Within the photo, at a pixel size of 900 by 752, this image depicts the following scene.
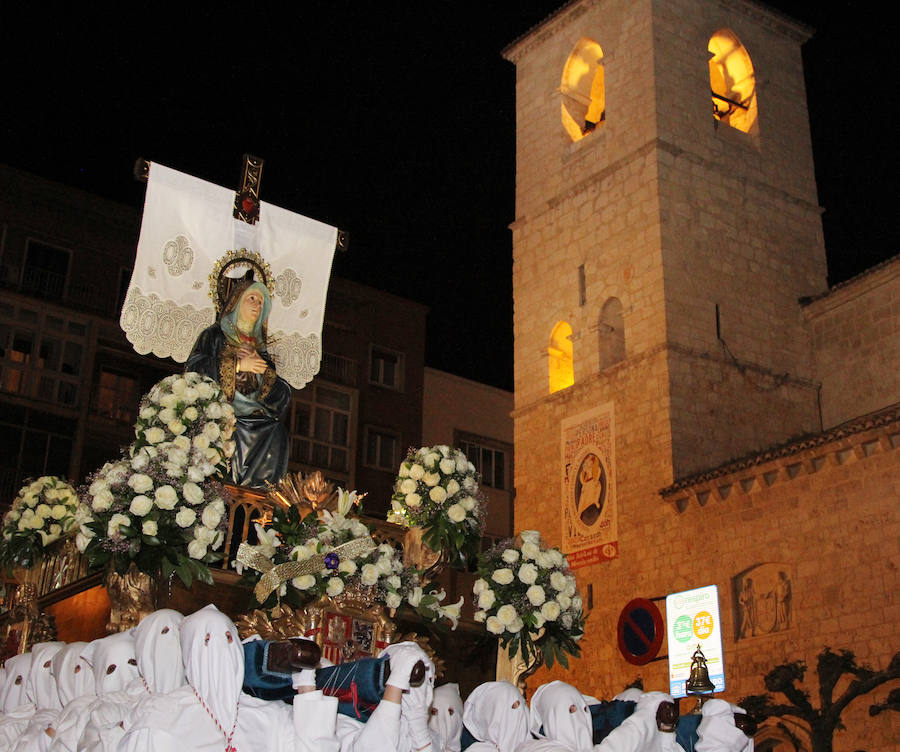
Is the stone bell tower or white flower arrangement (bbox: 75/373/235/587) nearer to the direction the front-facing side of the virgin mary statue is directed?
the white flower arrangement

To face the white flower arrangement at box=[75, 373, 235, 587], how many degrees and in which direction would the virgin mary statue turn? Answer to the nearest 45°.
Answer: approximately 45° to its right

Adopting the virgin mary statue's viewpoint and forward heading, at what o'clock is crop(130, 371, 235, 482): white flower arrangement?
The white flower arrangement is roughly at 2 o'clock from the virgin mary statue.

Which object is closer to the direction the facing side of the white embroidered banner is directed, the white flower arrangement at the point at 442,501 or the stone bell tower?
the white flower arrangement

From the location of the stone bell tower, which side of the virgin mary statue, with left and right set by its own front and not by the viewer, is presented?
left
